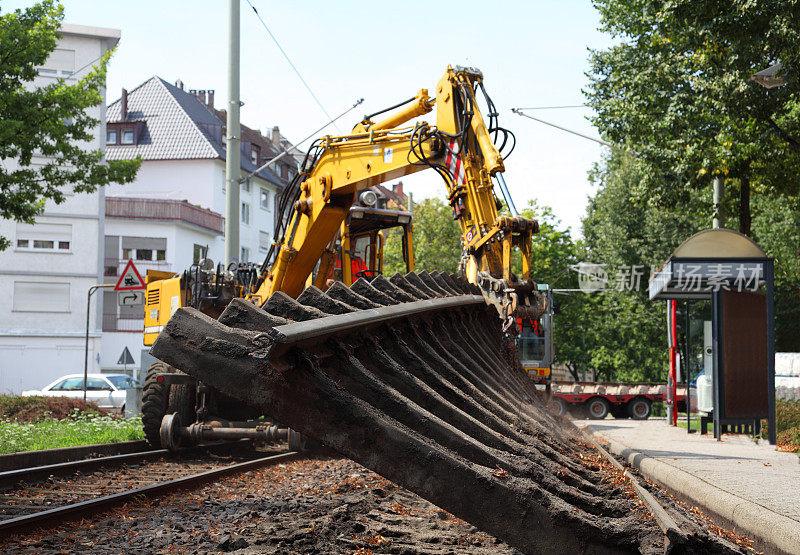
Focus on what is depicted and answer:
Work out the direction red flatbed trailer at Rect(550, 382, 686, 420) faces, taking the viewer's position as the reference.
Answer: facing to the left of the viewer

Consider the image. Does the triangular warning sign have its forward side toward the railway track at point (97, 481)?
yes

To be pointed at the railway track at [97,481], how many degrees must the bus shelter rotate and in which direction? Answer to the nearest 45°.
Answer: approximately 45° to its left

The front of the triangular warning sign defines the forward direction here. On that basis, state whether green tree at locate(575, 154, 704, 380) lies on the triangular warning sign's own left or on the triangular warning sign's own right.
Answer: on the triangular warning sign's own left

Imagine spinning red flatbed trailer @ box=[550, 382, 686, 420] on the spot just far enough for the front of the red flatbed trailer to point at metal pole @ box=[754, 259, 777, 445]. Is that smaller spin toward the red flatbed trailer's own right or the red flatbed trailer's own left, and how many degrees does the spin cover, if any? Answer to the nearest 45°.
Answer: approximately 90° to the red flatbed trailer's own left

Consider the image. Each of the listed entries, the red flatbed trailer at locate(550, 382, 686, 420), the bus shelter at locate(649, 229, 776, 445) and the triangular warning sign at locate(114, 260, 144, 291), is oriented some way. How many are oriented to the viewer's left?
2

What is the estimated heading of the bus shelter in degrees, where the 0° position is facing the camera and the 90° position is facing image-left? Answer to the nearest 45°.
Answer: approximately 90°
